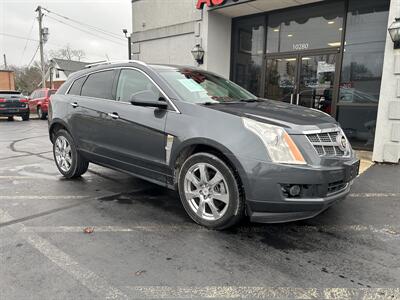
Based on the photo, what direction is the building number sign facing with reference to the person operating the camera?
facing the viewer

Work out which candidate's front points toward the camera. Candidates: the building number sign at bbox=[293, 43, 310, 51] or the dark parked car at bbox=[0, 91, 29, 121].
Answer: the building number sign

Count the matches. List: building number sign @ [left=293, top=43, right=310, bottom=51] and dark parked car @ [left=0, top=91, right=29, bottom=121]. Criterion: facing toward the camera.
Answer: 1

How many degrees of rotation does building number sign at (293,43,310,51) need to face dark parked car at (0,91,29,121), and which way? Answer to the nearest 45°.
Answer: approximately 90° to its right

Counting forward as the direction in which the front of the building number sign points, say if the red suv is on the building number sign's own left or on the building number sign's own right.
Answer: on the building number sign's own right
